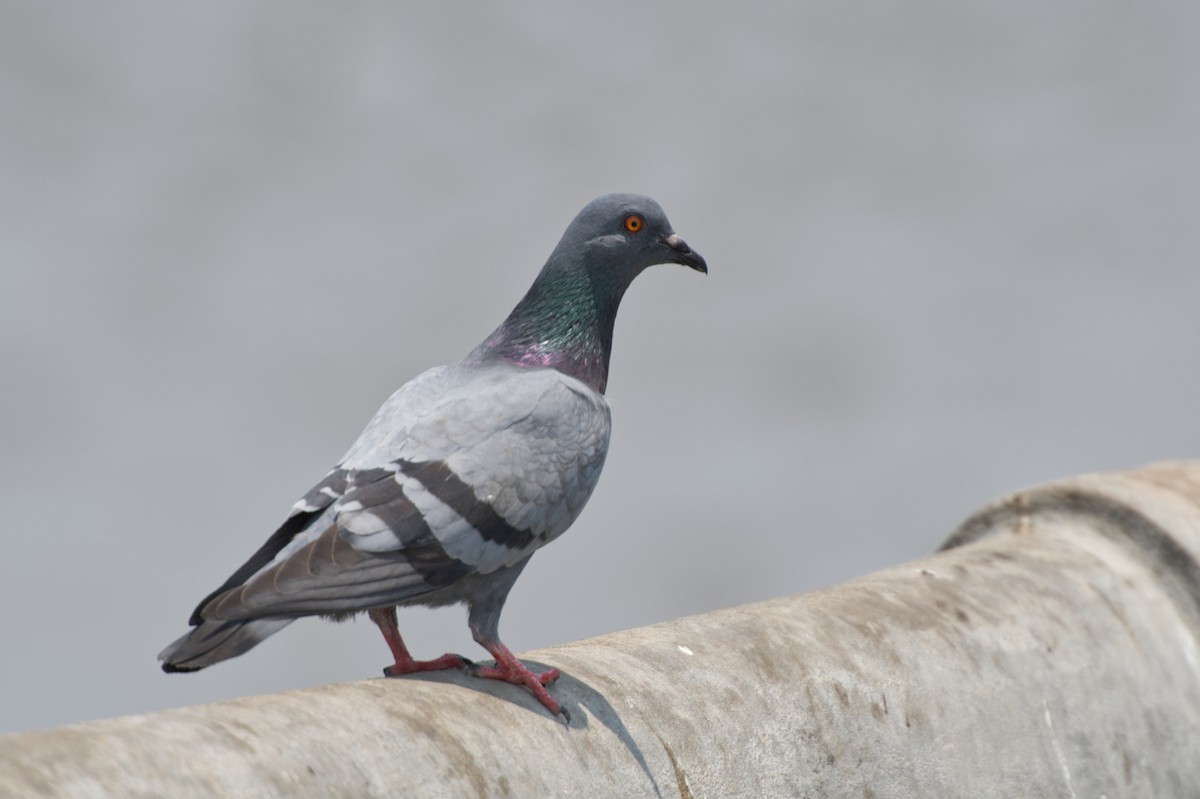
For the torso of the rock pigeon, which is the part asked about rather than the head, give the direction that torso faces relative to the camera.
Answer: to the viewer's right
